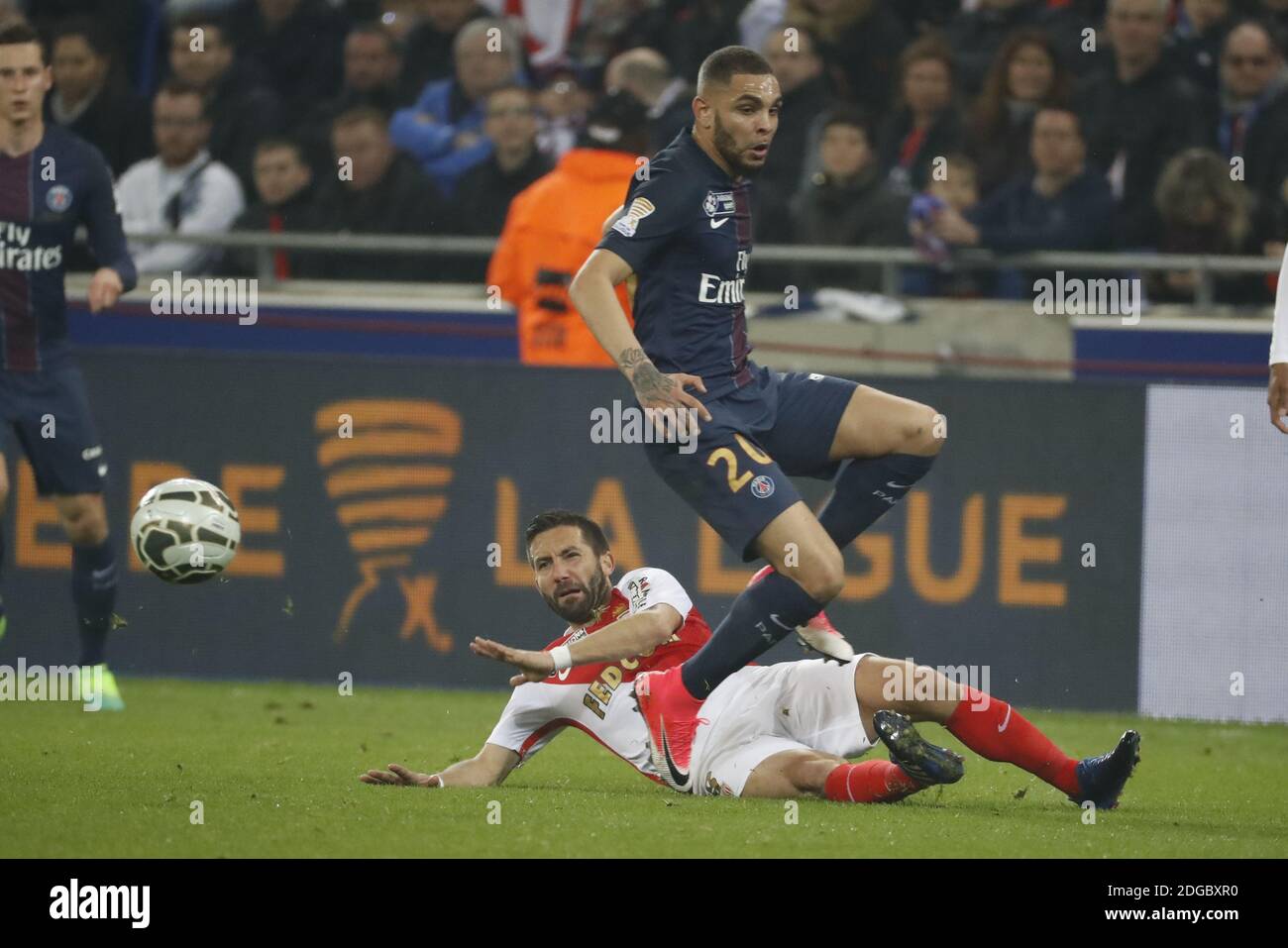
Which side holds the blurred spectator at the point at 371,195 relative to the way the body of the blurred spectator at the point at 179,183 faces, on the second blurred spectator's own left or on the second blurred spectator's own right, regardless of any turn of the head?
on the second blurred spectator's own left

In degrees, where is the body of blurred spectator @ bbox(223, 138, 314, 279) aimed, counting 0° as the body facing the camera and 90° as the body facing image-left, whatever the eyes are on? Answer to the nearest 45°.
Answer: approximately 0°

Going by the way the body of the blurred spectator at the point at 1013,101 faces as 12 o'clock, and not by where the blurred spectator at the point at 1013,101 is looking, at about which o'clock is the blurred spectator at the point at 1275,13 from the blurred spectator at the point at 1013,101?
the blurred spectator at the point at 1275,13 is roughly at 8 o'clock from the blurred spectator at the point at 1013,101.

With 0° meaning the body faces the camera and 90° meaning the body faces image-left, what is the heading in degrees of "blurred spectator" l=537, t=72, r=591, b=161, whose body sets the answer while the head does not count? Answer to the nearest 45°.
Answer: approximately 0°

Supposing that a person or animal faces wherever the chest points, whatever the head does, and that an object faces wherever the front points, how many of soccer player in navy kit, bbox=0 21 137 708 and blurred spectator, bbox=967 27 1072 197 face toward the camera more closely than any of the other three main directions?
2

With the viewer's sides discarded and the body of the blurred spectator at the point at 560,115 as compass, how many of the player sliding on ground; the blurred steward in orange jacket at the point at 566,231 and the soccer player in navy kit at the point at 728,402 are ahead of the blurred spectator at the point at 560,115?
3

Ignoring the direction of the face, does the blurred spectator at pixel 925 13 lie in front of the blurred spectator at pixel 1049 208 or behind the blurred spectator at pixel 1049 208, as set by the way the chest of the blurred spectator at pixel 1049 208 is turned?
behind

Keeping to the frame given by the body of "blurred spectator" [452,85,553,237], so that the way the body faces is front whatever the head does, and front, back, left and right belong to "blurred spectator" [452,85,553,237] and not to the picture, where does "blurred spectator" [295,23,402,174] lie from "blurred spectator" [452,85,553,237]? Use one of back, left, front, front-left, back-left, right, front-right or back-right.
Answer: back-right

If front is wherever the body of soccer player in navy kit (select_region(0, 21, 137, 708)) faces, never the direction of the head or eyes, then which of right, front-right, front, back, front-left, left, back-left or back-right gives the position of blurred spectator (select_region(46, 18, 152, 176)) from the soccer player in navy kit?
back

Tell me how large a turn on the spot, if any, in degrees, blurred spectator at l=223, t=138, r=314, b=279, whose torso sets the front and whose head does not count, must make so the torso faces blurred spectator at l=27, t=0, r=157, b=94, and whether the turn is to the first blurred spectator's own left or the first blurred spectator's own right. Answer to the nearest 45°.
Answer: approximately 135° to the first blurred spectator's own right

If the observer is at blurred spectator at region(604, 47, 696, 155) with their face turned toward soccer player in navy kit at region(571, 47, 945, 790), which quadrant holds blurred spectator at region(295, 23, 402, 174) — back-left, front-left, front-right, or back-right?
back-right

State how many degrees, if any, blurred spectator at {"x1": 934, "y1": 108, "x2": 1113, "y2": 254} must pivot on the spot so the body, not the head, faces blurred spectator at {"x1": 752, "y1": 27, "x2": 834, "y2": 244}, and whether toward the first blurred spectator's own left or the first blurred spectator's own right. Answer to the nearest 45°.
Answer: approximately 90° to the first blurred spectator's own right

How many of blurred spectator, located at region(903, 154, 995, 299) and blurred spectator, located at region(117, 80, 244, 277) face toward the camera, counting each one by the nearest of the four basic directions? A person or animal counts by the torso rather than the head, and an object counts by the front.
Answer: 2

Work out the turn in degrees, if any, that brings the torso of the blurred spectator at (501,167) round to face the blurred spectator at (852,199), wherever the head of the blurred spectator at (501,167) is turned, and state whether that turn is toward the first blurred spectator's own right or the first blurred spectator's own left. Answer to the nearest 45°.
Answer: approximately 45° to the first blurred spectator's own left

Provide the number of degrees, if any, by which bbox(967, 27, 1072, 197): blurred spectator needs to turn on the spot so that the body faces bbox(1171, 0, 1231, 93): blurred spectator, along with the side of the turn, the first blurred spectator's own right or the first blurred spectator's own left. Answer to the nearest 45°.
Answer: approximately 90° to the first blurred spectator's own left
